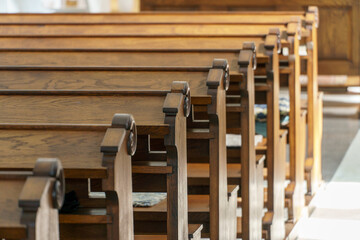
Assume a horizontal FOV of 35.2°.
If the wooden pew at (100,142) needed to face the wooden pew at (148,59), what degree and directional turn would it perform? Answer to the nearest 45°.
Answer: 0° — it already faces it

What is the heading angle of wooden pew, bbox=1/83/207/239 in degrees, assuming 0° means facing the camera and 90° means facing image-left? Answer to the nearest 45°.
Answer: approximately 180°

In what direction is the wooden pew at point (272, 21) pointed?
away from the camera

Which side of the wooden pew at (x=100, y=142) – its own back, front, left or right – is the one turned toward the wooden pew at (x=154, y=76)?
front

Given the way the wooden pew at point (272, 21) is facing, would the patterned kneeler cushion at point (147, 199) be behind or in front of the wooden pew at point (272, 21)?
behind
